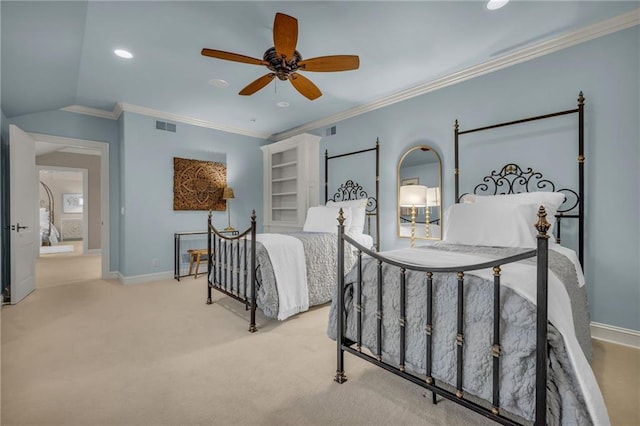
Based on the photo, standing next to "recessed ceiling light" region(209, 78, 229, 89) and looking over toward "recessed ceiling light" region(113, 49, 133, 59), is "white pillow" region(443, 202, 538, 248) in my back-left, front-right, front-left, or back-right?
back-left

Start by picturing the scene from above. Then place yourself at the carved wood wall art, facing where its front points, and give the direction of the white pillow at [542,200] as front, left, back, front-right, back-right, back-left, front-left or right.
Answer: front

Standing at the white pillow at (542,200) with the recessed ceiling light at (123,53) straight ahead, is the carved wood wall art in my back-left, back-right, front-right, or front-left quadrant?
front-right

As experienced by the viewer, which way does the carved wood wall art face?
facing the viewer and to the right of the viewer

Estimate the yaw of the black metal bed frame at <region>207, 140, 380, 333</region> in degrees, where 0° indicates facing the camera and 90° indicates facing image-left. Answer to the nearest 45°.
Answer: approximately 45°

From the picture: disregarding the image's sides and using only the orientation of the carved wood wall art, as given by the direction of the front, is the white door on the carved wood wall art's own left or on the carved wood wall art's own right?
on the carved wood wall art's own right

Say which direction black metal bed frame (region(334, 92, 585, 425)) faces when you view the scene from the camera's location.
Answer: facing the viewer and to the left of the viewer

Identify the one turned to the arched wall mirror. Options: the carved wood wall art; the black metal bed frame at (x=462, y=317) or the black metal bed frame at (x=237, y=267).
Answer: the carved wood wall art

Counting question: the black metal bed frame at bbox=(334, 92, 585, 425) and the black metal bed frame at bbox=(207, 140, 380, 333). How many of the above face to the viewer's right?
0

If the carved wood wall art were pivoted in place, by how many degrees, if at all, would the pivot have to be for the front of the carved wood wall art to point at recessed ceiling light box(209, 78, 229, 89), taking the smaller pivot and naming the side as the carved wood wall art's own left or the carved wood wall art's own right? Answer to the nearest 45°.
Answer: approximately 45° to the carved wood wall art's own right

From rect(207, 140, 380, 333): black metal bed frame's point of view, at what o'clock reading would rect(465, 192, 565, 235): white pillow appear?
The white pillow is roughly at 8 o'clock from the black metal bed frame.
